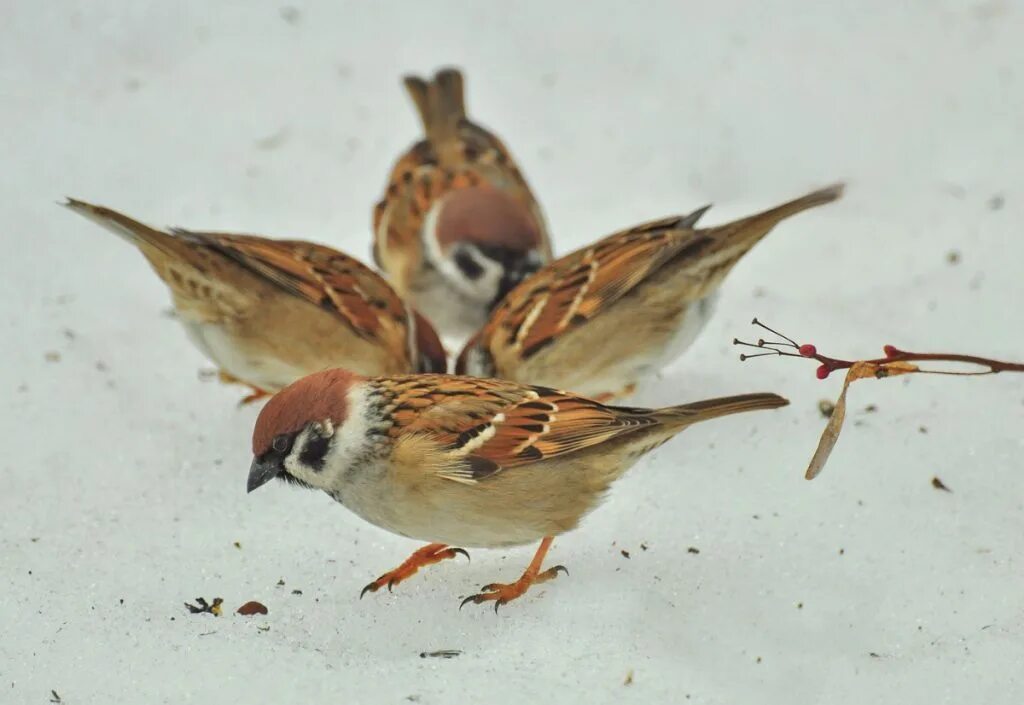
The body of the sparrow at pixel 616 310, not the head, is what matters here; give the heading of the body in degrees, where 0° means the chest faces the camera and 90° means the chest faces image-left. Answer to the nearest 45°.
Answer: approximately 90°

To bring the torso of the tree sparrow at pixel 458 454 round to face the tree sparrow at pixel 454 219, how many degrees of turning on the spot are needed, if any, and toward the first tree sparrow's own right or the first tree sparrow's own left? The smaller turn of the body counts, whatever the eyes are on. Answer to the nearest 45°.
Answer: approximately 90° to the first tree sparrow's own right

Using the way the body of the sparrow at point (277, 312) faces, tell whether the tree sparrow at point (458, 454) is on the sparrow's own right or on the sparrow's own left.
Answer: on the sparrow's own right

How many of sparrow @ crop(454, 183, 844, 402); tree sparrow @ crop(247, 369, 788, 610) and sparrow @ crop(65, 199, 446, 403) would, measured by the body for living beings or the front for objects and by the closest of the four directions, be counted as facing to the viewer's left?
2

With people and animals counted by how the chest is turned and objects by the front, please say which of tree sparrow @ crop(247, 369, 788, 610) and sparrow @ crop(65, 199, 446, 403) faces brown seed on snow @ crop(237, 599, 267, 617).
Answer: the tree sparrow

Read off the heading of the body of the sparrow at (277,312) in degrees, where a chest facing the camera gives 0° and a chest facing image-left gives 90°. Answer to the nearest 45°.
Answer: approximately 270°

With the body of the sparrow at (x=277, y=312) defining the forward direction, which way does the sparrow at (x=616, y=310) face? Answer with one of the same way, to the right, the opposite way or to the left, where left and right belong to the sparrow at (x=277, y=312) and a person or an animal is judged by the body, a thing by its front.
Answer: the opposite way

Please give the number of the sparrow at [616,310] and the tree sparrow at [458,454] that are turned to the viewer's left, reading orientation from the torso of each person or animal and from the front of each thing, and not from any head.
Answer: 2

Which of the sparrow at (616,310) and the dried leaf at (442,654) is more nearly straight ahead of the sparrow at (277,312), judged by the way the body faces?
the sparrow

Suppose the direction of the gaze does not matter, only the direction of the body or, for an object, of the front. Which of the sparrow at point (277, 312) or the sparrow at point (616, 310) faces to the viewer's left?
the sparrow at point (616, 310)

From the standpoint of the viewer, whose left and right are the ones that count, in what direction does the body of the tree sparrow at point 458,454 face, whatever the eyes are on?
facing to the left of the viewer

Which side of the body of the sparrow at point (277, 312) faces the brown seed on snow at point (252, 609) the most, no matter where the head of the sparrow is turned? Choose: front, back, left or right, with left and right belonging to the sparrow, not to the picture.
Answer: right

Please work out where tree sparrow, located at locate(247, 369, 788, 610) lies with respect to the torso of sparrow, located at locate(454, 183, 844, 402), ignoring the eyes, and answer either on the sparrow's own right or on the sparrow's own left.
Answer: on the sparrow's own left

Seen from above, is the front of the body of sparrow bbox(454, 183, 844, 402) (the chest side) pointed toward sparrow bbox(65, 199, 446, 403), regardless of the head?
yes

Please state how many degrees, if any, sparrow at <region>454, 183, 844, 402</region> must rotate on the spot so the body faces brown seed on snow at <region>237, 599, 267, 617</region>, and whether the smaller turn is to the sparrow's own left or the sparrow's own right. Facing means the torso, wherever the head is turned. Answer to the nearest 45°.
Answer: approximately 45° to the sparrow's own left
